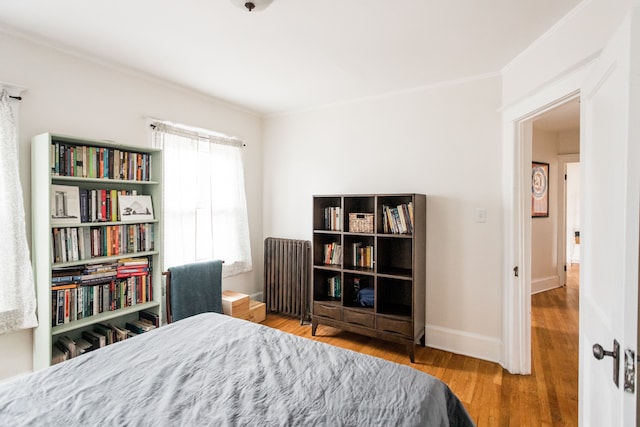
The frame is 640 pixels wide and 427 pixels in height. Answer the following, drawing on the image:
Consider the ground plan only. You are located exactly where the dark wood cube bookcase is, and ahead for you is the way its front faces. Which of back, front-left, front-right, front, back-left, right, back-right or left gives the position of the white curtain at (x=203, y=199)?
front-right

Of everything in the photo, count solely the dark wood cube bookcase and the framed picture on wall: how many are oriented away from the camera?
0

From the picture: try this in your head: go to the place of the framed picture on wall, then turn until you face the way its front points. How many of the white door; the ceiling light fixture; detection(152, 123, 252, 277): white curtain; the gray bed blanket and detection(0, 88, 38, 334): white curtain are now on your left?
0

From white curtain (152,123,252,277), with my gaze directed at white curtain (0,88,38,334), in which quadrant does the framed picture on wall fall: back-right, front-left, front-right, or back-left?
back-left

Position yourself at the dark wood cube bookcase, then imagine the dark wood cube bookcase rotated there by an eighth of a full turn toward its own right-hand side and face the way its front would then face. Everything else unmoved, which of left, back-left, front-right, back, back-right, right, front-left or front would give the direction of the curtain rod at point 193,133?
front

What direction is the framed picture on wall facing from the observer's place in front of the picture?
facing the viewer and to the right of the viewer

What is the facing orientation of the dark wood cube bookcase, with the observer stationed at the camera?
facing the viewer and to the left of the viewer

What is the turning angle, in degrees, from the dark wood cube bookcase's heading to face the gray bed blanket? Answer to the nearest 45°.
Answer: approximately 45° to its left

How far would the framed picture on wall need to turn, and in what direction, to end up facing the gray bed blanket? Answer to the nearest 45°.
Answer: approximately 45° to its right

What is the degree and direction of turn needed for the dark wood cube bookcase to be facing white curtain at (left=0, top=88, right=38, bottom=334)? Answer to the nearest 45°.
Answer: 0° — it already faces it
